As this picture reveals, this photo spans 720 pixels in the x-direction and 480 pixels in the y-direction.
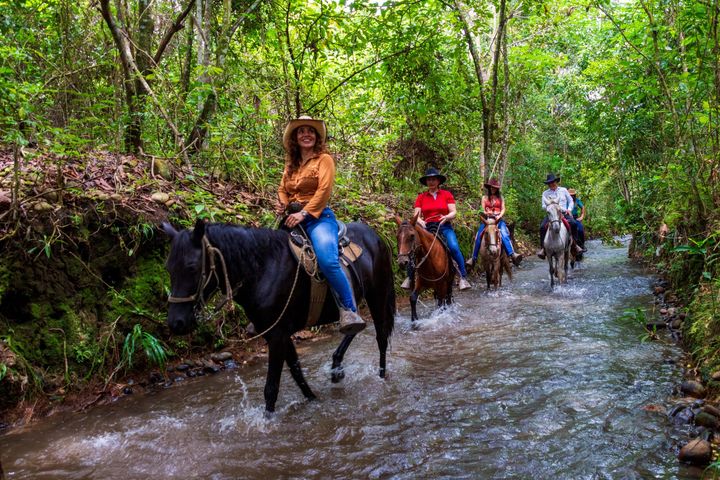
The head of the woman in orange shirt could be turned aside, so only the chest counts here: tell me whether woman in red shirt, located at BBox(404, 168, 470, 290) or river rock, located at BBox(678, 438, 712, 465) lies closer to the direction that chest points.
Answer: the river rock

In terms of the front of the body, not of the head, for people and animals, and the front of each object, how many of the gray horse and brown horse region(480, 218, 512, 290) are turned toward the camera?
2

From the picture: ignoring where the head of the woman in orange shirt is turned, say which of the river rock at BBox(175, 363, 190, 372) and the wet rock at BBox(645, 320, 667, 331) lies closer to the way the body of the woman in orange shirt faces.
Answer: the river rock

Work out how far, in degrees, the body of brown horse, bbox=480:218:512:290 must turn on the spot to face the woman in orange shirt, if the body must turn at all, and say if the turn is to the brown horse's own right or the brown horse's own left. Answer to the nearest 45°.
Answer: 0° — it already faces them

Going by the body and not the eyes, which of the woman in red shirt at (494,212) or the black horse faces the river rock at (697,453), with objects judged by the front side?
the woman in red shirt

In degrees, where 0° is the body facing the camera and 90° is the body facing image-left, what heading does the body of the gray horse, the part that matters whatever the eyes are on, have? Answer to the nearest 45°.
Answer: approximately 0°

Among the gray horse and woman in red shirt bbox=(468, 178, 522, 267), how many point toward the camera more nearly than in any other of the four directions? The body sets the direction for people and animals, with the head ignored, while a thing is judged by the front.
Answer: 2

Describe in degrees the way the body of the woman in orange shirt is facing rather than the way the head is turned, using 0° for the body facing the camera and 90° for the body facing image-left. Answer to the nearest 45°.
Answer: approximately 45°

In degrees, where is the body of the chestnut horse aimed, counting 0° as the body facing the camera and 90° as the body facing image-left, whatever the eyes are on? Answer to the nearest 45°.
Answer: approximately 45°
